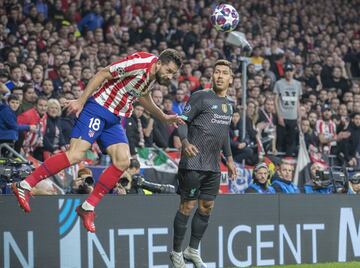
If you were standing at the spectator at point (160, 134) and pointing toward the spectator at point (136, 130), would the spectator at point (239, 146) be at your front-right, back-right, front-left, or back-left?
back-left

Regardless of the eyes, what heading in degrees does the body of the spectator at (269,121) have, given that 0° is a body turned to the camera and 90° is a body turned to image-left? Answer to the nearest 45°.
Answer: approximately 0°

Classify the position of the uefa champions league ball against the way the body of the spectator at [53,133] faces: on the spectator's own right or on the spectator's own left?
on the spectator's own left

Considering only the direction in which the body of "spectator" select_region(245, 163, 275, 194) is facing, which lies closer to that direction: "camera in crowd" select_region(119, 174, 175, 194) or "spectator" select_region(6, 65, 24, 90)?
the camera in crowd

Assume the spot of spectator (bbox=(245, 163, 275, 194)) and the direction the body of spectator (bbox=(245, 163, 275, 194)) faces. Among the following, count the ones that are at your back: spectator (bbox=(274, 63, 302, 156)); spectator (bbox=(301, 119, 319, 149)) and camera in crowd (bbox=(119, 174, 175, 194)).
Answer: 2

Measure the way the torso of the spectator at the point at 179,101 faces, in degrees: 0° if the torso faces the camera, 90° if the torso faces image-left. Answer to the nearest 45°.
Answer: approximately 0°

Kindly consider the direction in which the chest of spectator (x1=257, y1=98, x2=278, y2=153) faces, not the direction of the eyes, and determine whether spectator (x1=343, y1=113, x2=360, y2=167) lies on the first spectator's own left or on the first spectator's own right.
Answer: on the first spectator's own left
